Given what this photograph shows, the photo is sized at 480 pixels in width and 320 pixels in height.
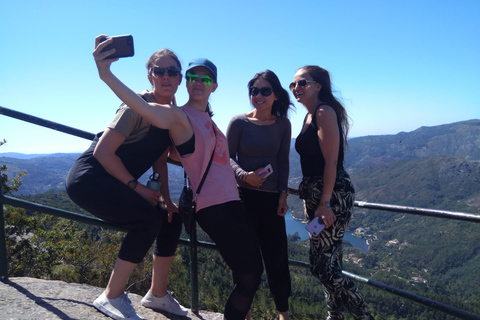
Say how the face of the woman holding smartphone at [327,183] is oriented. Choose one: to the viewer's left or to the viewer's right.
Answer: to the viewer's left

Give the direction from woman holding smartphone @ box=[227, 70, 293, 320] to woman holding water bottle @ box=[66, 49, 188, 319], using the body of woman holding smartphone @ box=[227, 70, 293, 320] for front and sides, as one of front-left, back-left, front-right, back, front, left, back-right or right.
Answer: front-right

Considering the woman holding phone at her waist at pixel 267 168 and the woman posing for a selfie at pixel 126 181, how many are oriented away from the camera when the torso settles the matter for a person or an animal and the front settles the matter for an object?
0

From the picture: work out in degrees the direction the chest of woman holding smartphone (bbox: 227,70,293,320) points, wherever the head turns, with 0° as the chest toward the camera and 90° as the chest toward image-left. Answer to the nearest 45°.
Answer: approximately 0°

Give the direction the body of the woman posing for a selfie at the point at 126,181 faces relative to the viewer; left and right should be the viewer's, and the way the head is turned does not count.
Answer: facing the viewer and to the right of the viewer
